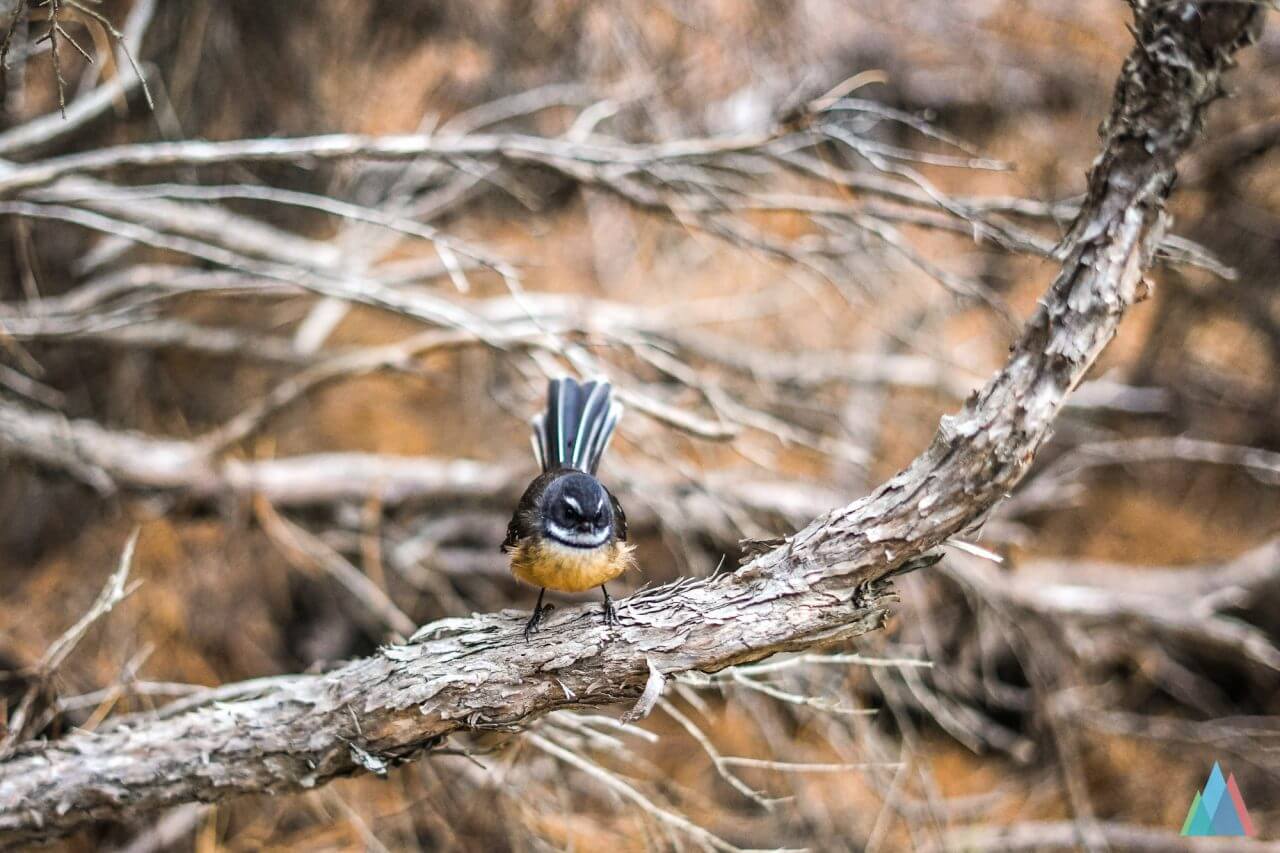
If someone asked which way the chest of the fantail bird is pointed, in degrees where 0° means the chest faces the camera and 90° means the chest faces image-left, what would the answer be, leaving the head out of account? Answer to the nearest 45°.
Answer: approximately 0°
